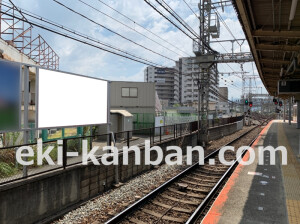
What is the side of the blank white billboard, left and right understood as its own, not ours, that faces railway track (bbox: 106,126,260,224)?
front

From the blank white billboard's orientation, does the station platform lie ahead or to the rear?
ahead

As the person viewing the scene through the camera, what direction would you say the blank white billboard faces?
facing the viewer and to the right of the viewer
